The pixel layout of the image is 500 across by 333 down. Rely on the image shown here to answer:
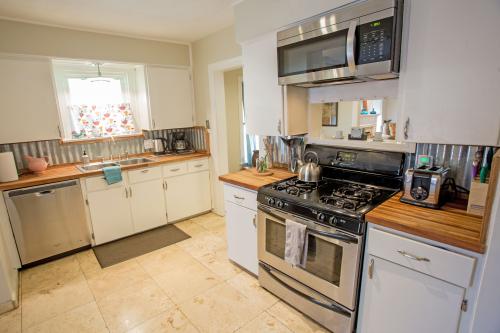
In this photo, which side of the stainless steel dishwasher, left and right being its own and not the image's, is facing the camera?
front

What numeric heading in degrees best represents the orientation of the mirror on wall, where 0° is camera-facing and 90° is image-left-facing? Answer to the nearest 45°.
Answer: approximately 45°

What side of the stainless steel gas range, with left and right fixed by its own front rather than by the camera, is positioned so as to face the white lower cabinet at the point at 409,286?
left

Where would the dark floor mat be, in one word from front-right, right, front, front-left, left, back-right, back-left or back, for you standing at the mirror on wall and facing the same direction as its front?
front-right

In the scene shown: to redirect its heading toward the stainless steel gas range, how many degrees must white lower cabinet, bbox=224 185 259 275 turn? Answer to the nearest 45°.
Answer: approximately 90° to its left

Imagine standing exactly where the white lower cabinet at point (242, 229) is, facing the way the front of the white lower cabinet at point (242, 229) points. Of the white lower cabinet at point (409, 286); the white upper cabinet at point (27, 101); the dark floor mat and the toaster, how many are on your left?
2

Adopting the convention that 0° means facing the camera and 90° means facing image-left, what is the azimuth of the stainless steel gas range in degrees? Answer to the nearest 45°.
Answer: approximately 45°

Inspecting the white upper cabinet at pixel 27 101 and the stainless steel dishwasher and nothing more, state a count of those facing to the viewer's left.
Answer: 0
